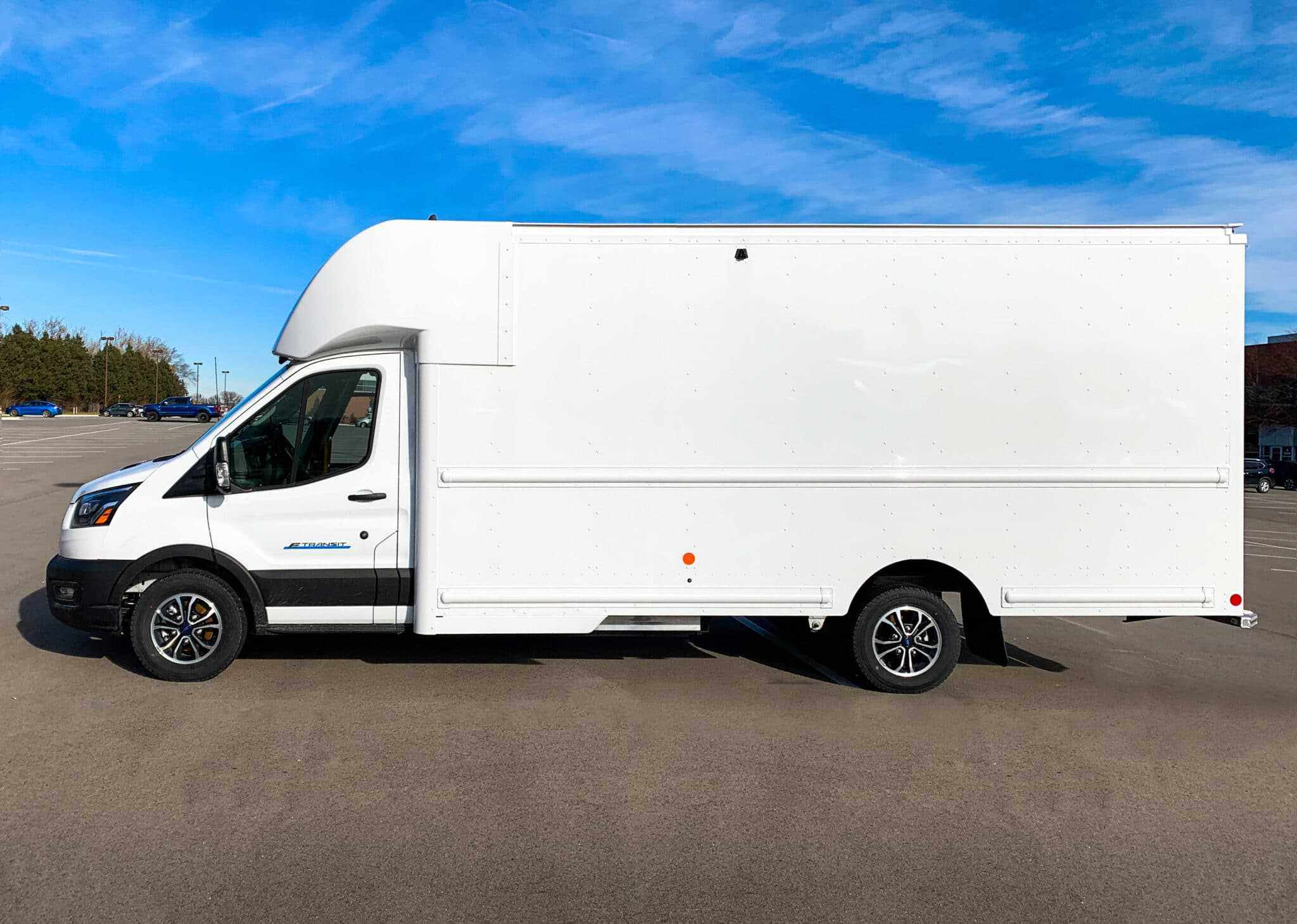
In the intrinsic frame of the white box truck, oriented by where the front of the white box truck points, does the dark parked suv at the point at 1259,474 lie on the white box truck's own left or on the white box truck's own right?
on the white box truck's own right

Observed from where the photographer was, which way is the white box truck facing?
facing to the left of the viewer

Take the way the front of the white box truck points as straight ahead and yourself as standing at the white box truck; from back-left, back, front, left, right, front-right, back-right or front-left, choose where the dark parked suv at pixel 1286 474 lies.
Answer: back-right
